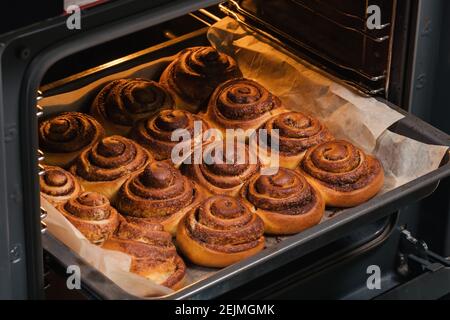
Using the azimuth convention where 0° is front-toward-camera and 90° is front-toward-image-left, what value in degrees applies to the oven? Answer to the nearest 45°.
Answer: approximately 315°
